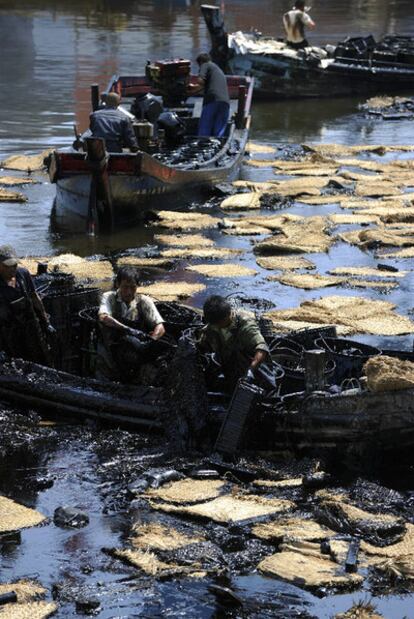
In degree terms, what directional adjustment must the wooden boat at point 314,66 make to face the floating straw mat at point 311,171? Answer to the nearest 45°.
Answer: approximately 90° to its left

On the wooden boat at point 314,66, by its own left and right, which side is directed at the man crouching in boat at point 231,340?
left

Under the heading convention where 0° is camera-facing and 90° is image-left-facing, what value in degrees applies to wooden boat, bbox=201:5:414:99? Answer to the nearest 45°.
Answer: approximately 90°

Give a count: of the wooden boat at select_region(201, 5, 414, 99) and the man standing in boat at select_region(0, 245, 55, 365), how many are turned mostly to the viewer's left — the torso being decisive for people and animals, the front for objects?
1

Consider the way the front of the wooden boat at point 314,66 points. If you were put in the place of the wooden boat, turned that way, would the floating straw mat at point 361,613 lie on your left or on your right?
on your left

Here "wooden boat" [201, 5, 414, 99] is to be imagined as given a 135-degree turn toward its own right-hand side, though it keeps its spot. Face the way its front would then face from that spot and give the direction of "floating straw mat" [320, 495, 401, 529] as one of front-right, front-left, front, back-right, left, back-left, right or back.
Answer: back-right

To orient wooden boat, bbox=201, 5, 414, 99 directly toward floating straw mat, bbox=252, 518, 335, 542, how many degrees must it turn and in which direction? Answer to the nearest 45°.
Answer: approximately 90° to its left
